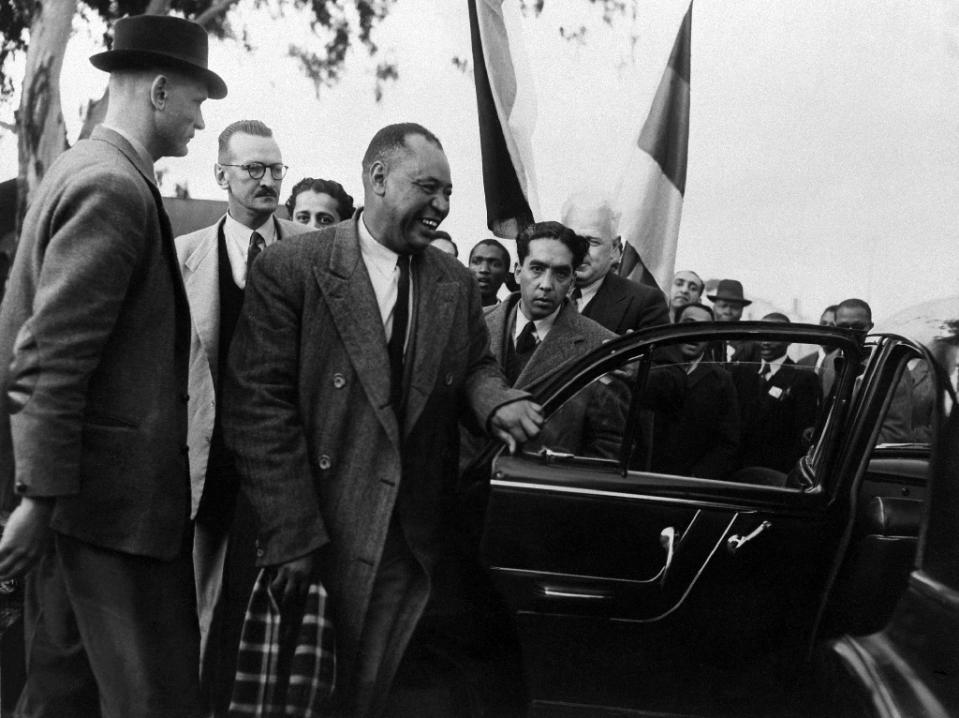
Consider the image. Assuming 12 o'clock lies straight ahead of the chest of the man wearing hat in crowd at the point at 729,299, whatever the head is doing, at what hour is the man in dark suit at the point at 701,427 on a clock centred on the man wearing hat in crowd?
The man in dark suit is roughly at 12 o'clock from the man wearing hat in crowd.

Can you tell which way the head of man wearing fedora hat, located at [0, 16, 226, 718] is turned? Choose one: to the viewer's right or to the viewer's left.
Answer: to the viewer's right

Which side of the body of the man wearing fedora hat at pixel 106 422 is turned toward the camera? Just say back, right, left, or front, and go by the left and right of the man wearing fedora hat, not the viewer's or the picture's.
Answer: right

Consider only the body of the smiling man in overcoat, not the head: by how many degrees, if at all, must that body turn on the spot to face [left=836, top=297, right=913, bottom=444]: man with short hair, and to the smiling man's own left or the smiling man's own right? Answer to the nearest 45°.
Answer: approximately 45° to the smiling man's own left
